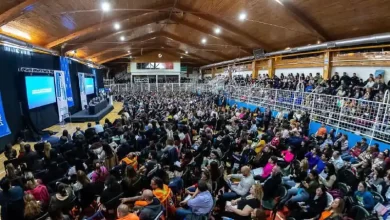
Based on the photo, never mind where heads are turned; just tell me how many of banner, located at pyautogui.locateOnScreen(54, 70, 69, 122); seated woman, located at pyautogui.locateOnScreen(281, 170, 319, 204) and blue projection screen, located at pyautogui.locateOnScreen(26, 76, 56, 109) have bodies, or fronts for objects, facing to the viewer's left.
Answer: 1

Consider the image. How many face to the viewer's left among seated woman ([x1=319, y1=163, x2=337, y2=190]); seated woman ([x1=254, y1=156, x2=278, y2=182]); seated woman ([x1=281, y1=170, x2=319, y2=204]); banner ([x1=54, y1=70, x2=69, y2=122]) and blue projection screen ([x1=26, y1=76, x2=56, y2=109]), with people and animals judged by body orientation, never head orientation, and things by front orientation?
3

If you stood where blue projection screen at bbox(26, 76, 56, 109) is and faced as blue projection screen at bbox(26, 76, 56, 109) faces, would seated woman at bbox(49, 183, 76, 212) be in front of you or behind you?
in front

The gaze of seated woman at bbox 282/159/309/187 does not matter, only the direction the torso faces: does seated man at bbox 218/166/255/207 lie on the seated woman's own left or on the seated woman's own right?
on the seated woman's own left

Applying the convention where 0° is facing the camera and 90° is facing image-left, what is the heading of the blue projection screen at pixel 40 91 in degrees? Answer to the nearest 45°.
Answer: approximately 315°

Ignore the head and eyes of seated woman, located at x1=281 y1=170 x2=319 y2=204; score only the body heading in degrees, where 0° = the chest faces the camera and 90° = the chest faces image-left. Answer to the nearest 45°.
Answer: approximately 90°

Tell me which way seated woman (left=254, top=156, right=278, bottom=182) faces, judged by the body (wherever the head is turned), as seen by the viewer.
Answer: to the viewer's left

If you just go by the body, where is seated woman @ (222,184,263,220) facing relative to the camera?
to the viewer's left

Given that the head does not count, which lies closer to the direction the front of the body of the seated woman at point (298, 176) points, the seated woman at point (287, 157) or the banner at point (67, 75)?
the banner

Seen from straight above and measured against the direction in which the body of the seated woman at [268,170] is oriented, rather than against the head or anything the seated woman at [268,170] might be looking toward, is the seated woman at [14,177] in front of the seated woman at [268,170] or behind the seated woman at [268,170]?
in front
